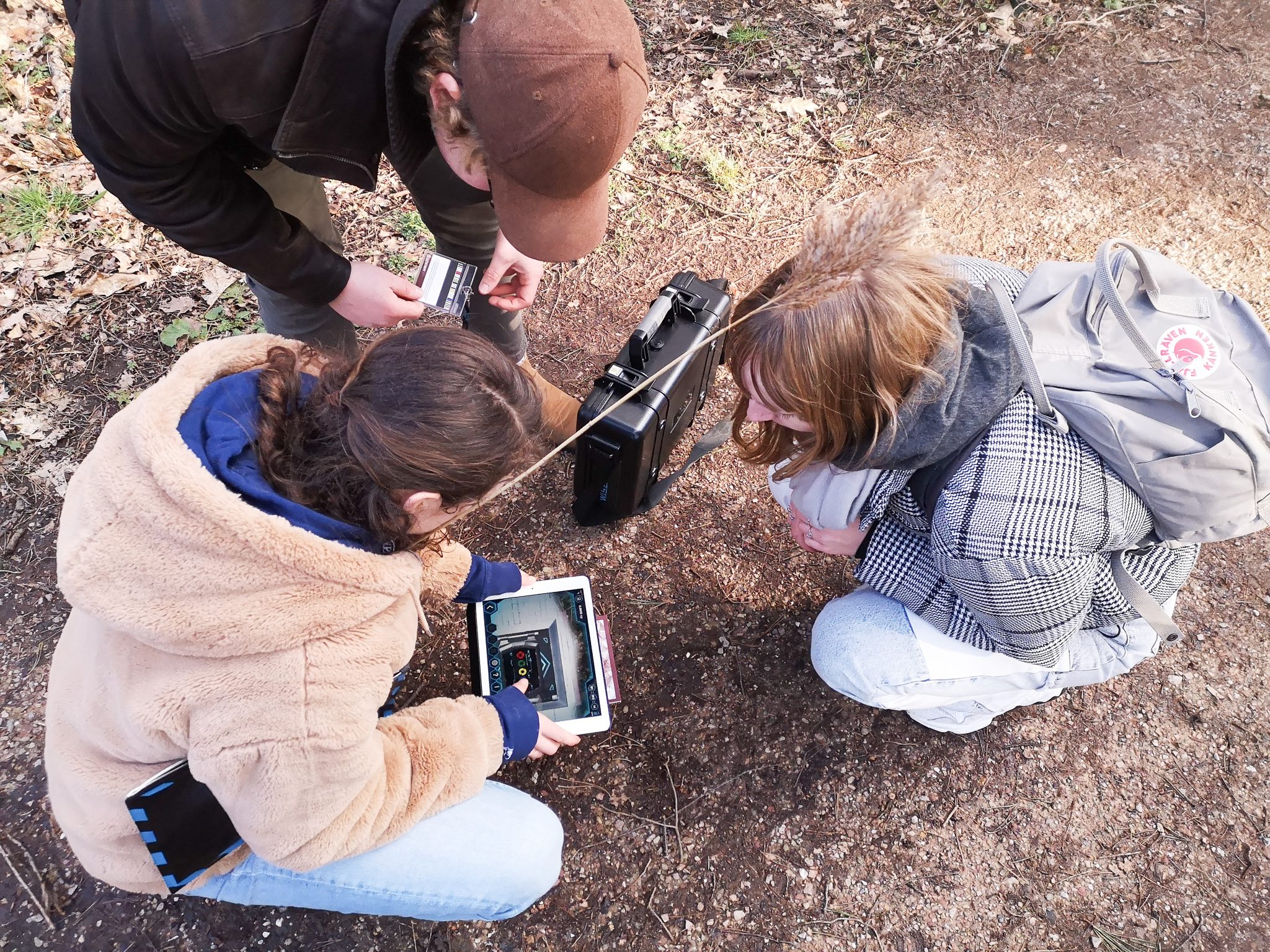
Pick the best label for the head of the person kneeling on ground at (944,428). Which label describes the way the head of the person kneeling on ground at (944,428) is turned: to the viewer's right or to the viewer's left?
to the viewer's left

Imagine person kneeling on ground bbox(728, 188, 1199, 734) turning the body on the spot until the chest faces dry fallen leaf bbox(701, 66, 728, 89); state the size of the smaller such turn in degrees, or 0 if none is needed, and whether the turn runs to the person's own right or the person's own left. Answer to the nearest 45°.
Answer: approximately 90° to the person's own right

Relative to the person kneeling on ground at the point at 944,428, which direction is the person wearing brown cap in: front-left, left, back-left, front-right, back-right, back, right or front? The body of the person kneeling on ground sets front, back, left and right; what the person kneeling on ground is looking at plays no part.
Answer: front

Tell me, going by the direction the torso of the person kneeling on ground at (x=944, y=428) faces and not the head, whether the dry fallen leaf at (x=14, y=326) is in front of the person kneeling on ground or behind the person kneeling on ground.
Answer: in front

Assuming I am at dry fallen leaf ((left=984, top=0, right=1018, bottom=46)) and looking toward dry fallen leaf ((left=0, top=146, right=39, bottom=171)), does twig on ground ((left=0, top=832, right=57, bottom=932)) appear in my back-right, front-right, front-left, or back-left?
front-left

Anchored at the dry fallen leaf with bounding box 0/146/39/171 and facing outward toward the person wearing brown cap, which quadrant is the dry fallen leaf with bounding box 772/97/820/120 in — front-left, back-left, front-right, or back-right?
front-left

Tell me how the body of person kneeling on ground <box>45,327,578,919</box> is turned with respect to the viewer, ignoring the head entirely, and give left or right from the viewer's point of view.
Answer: facing to the right of the viewer

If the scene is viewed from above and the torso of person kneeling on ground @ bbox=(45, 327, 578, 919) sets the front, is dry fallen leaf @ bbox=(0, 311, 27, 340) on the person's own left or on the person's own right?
on the person's own left

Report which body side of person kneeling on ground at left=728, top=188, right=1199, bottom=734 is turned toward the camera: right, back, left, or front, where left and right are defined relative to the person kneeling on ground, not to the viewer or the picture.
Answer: left

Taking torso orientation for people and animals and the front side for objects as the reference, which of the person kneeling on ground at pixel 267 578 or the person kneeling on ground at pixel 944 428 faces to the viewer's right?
the person kneeling on ground at pixel 267 578

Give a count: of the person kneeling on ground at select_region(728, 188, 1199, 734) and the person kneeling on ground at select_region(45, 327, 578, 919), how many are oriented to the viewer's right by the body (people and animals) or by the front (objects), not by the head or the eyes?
1
